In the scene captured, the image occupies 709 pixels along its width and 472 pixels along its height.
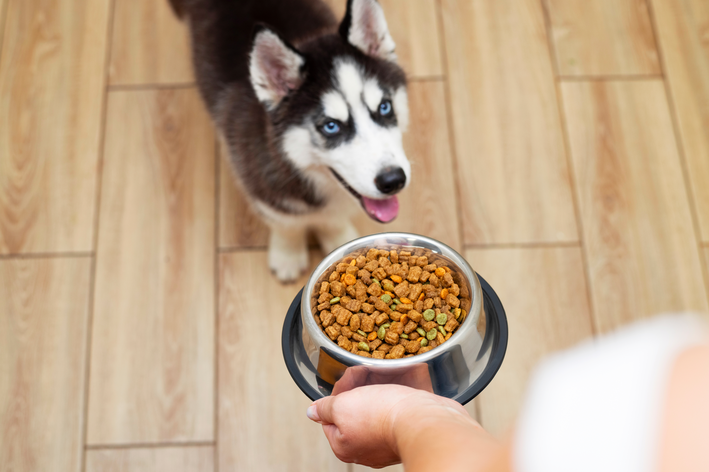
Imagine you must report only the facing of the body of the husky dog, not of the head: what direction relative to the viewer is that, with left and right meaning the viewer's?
facing the viewer and to the right of the viewer
